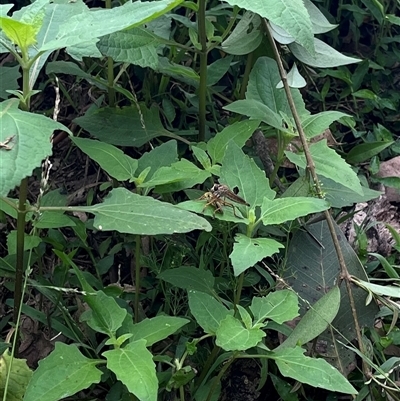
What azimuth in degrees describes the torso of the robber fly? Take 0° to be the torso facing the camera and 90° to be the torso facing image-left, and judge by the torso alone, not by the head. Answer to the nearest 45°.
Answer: approximately 90°
